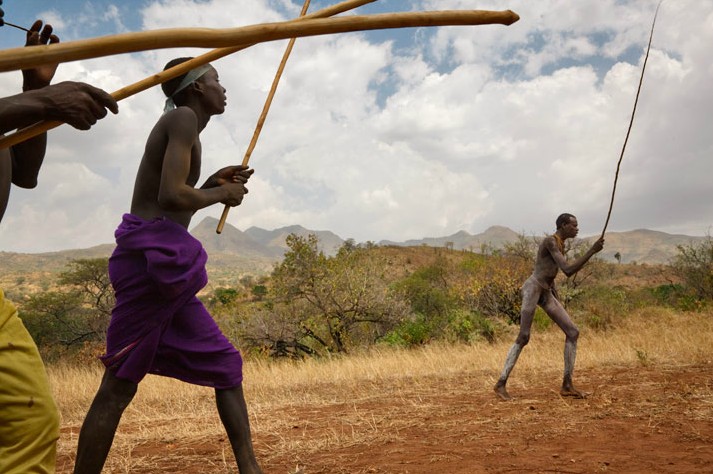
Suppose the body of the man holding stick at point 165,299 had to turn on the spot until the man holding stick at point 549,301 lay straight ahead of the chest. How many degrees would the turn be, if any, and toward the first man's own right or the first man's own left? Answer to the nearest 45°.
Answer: approximately 45° to the first man's own left

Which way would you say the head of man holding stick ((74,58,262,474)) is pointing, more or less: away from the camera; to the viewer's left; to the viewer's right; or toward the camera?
to the viewer's right

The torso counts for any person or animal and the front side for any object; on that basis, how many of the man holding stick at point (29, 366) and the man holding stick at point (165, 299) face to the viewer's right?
2

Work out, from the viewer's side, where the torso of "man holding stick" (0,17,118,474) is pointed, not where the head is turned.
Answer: to the viewer's right

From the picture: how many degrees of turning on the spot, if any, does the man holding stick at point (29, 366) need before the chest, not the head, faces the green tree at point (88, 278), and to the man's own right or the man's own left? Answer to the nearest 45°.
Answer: approximately 90° to the man's own left

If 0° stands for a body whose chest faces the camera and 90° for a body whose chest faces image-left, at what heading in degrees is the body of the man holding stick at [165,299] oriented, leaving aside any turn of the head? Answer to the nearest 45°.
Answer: approximately 270°
